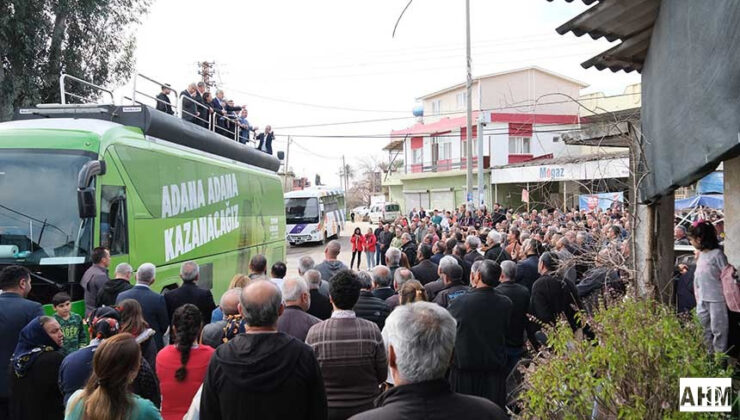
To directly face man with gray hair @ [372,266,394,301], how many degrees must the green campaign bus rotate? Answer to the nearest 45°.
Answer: approximately 90° to its left

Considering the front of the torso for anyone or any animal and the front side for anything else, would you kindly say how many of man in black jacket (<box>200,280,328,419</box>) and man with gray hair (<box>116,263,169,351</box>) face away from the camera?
2

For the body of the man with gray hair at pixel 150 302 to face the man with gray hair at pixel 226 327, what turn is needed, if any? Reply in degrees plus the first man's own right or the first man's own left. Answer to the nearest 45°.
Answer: approximately 135° to the first man's own right

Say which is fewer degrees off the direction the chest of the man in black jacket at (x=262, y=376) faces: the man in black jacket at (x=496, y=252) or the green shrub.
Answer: the man in black jacket

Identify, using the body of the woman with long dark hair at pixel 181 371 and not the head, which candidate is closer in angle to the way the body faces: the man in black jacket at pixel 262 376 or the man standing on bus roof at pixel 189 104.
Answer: the man standing on bus roof

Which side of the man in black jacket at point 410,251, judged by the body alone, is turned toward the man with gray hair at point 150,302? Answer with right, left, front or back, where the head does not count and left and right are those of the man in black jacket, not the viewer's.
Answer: left

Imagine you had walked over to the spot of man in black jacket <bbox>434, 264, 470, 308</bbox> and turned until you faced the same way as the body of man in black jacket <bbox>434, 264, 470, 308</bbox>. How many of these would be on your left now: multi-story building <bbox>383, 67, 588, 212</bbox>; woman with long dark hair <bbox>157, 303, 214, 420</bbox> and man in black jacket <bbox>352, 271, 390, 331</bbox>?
2

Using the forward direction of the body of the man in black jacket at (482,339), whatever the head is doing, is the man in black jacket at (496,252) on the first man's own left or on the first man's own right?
on the first man's own right

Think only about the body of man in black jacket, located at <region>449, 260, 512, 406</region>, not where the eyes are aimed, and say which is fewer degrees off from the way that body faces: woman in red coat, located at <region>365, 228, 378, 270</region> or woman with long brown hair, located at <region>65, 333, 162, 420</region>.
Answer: the woman in red coat

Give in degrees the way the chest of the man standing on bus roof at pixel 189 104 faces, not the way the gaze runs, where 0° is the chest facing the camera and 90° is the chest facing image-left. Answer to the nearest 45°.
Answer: approximately 270°

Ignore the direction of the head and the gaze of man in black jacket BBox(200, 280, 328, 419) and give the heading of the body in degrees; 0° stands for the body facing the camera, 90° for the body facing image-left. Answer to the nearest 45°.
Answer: approximately 180°

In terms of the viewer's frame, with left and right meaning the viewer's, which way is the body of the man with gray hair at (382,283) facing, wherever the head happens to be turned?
facing away from the viewer and to the left of the viewer

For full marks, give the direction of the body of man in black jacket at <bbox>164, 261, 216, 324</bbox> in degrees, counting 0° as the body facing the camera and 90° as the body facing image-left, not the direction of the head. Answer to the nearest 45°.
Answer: approximately 180°
